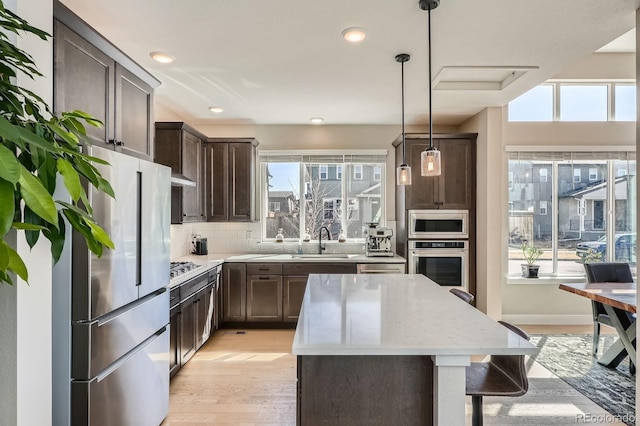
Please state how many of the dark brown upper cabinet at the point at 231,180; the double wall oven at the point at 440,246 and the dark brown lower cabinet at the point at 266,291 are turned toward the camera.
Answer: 3

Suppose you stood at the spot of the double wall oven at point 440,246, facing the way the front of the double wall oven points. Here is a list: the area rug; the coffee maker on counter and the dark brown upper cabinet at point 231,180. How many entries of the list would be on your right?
2

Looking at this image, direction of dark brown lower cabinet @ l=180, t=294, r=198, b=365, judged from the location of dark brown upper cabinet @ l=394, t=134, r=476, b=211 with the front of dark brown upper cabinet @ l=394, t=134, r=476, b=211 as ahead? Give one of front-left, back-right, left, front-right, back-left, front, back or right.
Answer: front-right

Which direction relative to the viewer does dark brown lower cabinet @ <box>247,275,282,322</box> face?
toward the camera

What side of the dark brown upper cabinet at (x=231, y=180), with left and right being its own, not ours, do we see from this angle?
front

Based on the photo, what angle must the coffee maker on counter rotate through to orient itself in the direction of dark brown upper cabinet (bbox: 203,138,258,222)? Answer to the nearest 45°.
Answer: approximately 90° to its right

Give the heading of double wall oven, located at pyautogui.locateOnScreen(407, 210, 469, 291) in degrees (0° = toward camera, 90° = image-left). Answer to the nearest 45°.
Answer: approximately 0°

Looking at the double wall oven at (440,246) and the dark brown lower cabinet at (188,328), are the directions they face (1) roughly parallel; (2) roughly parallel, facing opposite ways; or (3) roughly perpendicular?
roughly perpendicular

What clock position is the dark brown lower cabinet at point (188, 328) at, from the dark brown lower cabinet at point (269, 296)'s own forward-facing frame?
the dark brown lower cabinet at point (188, 328) is roughly at 1 o'clock from the dark brown lower cabinet at point (269, 296).

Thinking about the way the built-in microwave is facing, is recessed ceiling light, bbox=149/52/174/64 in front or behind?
in front

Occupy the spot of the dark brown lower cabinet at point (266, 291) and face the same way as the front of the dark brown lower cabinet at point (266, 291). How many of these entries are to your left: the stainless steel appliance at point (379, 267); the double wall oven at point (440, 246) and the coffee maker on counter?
3

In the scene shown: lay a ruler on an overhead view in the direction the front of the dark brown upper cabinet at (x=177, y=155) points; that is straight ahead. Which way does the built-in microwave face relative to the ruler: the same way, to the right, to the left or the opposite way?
to the right

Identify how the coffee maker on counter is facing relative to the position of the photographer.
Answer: facing the viewer
